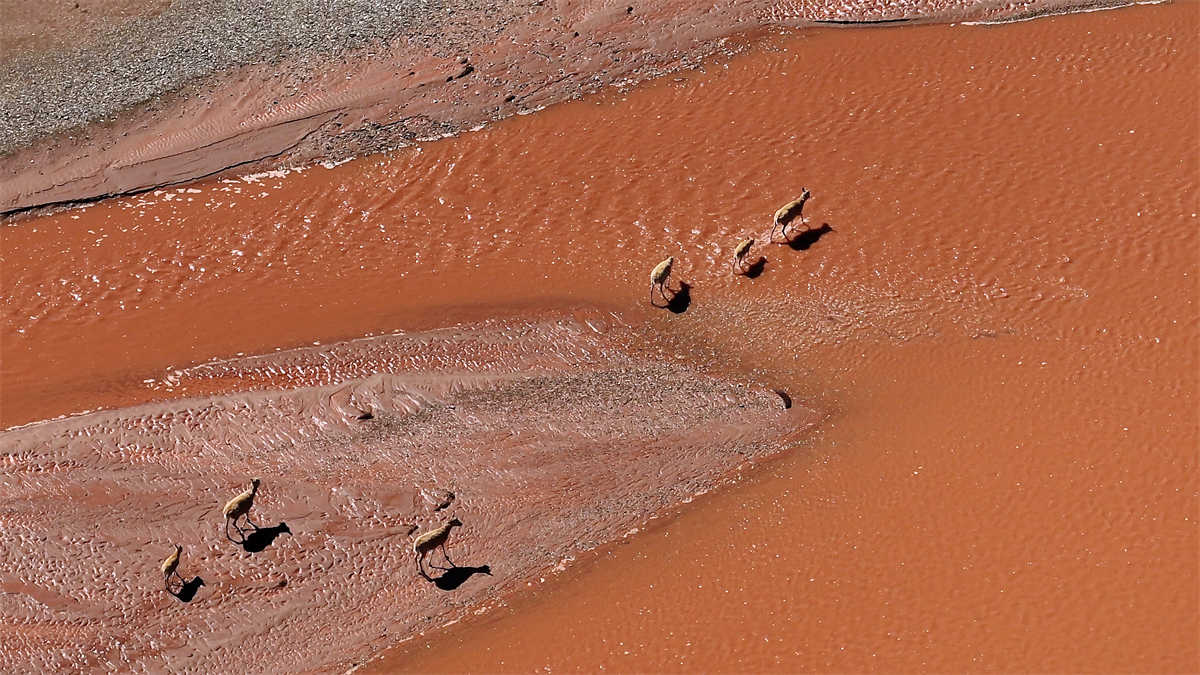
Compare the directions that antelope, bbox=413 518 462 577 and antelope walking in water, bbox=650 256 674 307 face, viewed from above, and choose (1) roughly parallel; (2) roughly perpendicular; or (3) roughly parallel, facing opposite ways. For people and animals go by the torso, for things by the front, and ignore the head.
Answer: roughly parallel

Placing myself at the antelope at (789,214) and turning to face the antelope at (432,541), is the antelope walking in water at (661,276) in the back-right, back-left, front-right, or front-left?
front-right

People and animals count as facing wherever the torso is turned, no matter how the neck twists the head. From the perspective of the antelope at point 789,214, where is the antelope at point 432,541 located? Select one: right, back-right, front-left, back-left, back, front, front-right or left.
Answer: back

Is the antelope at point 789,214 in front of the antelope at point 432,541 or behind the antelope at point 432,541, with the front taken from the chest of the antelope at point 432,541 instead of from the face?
in front

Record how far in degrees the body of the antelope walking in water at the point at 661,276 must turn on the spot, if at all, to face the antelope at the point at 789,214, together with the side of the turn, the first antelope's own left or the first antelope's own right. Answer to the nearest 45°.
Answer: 0° — it already faces it

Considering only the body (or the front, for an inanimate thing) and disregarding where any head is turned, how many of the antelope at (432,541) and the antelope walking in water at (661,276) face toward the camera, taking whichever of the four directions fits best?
0

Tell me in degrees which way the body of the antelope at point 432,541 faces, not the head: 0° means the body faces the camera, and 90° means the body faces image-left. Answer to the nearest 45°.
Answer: approximately 225°

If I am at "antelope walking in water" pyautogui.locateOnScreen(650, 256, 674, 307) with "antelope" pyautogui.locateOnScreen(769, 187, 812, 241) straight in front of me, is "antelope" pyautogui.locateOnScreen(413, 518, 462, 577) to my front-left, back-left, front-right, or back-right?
back-right

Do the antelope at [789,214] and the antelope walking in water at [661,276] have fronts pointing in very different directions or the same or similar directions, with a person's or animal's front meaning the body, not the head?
same or similar directions

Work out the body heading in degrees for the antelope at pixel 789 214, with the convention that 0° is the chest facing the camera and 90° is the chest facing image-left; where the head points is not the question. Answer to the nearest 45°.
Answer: approximately 225°

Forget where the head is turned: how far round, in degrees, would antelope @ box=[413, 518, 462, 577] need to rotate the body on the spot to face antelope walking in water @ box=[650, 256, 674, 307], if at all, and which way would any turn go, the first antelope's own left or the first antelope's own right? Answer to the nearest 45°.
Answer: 0° — it already faces it

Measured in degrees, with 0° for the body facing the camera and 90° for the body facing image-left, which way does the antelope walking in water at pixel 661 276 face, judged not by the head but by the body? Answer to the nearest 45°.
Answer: approximately 225°

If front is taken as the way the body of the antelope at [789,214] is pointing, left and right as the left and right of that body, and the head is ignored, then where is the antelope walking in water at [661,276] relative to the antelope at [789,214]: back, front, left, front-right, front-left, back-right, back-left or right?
back

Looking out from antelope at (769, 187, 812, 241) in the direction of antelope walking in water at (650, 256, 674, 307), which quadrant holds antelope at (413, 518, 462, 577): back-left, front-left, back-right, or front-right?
front-left
